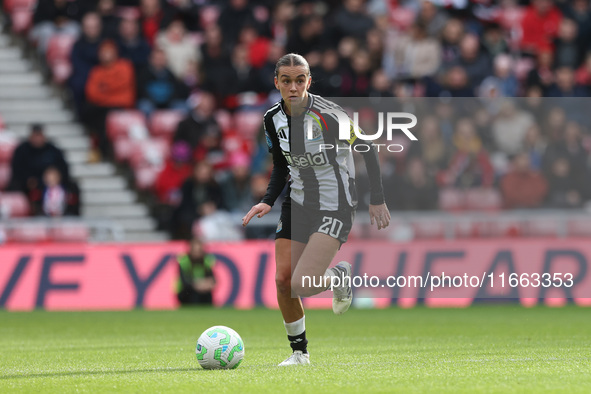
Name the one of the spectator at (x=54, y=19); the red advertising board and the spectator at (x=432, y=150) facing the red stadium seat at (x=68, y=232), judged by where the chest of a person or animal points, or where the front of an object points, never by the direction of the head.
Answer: the spectator at (x=54, y=19)

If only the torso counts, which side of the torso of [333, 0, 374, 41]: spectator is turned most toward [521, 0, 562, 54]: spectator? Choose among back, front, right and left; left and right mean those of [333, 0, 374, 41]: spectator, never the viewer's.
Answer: left

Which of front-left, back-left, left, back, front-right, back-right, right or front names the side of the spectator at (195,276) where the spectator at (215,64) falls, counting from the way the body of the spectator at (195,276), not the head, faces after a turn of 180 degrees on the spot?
front

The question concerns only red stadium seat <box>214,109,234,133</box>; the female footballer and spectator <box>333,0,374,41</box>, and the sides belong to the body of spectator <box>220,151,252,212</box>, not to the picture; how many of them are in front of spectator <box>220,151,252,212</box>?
1

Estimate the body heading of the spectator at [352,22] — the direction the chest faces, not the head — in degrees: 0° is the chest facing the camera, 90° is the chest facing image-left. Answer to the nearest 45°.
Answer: approximately 0°
